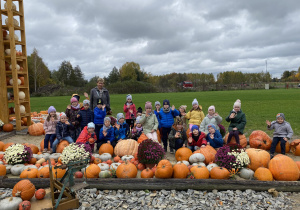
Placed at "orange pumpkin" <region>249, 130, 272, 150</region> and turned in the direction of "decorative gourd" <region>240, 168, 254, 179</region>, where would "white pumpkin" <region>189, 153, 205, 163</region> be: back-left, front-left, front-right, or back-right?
front-right

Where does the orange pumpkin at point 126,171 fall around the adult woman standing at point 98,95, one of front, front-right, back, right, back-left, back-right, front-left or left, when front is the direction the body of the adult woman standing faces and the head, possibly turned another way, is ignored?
front

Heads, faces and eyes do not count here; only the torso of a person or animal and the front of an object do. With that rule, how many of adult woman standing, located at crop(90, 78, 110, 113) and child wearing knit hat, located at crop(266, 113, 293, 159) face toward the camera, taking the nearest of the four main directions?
2

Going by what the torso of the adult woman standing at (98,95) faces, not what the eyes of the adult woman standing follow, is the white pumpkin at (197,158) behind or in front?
in front

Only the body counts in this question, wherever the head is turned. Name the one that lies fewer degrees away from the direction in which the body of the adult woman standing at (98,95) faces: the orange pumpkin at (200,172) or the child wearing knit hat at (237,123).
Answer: the orange pumpkin

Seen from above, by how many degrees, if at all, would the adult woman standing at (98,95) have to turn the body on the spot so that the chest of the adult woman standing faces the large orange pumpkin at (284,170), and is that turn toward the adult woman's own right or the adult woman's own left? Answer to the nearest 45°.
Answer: approximately 45° to the adult woman's own left

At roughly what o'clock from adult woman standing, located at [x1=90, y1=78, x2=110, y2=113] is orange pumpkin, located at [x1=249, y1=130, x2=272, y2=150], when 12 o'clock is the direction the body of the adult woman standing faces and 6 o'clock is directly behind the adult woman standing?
The orange pumpkin is roughly at 10 o'clock from the adult woman standing.

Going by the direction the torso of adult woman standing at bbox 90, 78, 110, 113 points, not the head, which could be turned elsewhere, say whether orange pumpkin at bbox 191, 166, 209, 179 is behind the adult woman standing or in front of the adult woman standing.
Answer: in front

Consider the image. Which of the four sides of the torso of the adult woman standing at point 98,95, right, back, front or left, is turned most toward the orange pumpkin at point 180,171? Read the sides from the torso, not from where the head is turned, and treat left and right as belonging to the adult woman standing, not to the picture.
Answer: front

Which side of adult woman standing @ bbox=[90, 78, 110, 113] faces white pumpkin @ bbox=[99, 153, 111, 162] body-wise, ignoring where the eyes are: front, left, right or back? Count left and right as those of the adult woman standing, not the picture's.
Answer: front

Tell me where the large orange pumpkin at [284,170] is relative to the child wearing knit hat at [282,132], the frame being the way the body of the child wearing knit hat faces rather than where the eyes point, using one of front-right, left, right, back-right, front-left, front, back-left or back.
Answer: front

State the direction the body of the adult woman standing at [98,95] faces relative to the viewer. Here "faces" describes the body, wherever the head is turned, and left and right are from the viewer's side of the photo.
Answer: facing the viewer

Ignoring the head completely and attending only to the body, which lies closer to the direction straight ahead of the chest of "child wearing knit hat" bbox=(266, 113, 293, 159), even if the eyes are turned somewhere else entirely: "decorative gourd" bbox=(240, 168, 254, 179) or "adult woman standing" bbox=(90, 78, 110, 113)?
the decorative gourd

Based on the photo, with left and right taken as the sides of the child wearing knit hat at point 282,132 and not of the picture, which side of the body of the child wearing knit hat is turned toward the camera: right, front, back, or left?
front
